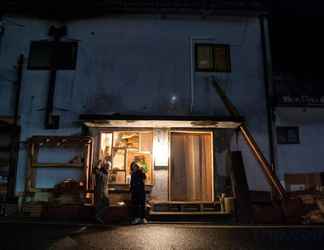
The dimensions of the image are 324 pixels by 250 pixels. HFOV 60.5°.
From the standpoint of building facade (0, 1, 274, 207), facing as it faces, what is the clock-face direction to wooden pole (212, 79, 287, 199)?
The wooden pole is roughly at 10 o'clock from the building facade.

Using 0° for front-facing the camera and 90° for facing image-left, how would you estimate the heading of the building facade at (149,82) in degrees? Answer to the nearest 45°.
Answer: approximately 0°

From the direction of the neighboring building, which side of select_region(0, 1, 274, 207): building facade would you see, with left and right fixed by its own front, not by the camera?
left

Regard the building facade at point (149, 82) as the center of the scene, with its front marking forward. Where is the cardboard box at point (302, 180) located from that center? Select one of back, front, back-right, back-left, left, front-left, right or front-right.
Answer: left
